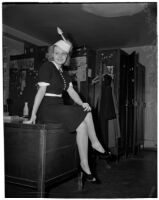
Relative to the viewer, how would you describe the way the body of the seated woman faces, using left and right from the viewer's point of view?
facing the viewer and to the right of the viewer
